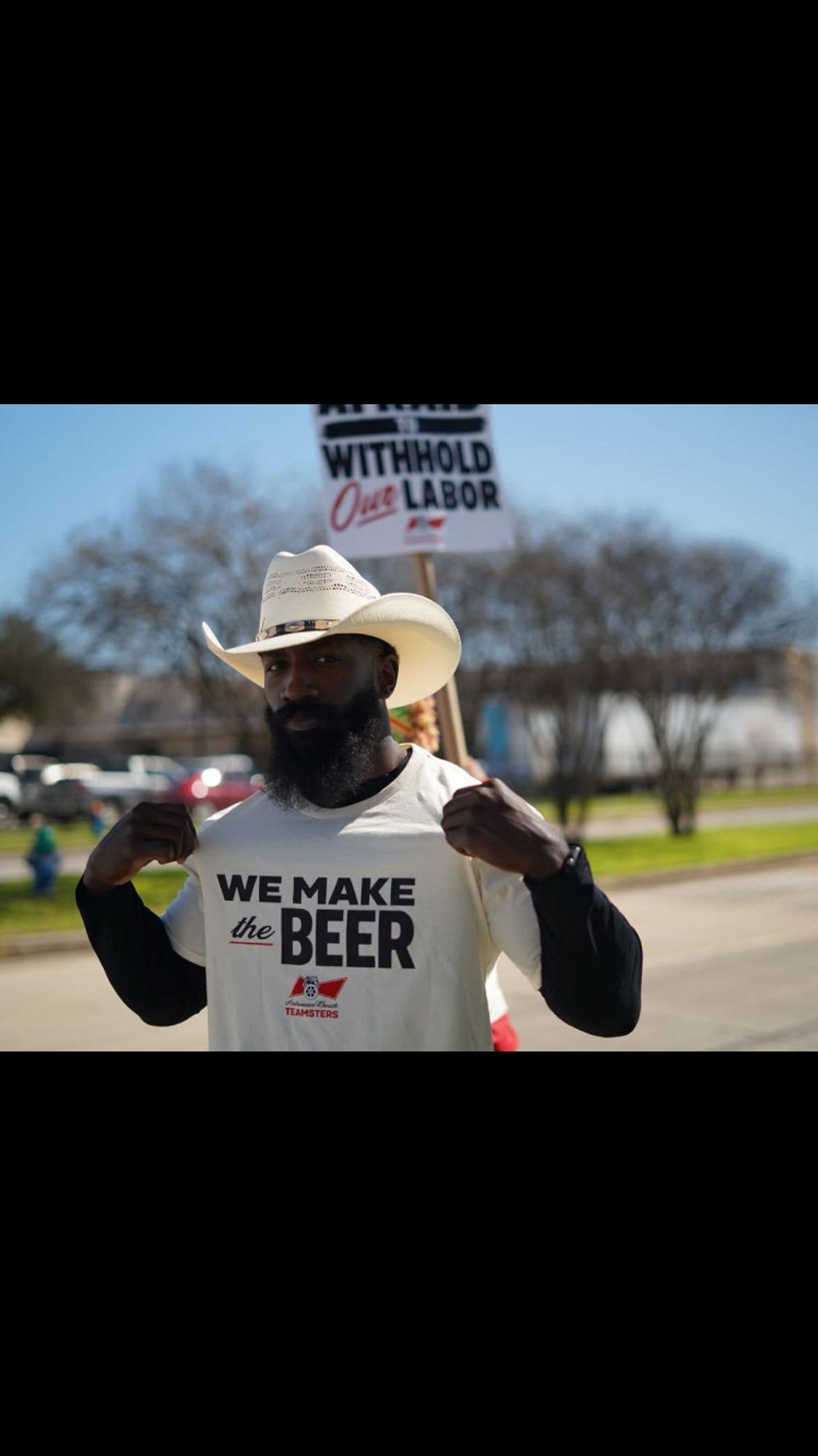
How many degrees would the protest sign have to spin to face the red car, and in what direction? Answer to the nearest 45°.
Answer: approximately 180°

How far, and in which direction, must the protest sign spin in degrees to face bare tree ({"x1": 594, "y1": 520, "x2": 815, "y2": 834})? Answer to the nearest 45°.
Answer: approximately 180°

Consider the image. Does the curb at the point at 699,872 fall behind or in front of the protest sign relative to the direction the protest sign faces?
behind

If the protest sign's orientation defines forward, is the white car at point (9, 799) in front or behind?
behind

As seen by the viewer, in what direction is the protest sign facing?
toward the camera

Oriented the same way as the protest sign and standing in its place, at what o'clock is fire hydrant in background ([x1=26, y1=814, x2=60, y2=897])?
The fire hydrant in background is roughly at 5 o'clock from the protest sign.

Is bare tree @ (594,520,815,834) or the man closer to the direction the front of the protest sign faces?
the man

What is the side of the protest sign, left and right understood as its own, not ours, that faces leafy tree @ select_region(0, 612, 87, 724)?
back

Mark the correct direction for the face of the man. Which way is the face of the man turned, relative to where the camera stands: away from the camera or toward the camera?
toward the camera

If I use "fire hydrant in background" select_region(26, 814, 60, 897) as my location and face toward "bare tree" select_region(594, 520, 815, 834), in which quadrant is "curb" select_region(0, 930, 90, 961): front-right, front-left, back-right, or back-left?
back-right

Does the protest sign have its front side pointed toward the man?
yes

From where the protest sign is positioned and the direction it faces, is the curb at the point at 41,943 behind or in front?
behind
